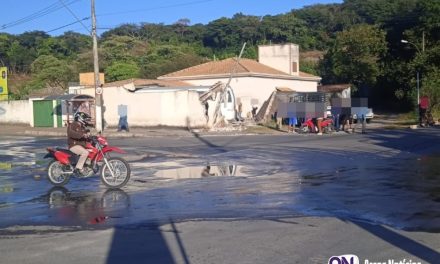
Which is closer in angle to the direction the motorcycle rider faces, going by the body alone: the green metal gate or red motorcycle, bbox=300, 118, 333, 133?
the red motorcycle

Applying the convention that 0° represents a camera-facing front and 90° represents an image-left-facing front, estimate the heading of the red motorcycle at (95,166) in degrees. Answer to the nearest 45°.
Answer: approximately 270°

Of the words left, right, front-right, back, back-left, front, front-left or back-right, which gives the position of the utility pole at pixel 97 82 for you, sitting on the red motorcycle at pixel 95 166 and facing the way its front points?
left

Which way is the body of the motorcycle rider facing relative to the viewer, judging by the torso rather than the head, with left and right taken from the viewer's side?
facing to the right of the viewer

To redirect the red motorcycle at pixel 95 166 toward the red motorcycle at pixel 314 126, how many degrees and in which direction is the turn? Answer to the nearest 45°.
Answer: approximately 45° to its left

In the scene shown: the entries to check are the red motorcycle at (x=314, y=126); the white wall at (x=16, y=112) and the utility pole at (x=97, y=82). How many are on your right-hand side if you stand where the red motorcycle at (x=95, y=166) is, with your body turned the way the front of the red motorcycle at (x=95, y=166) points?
0

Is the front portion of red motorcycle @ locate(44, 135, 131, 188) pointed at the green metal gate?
no

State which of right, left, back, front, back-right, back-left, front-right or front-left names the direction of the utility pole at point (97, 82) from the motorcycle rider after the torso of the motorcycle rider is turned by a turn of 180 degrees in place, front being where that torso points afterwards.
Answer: right

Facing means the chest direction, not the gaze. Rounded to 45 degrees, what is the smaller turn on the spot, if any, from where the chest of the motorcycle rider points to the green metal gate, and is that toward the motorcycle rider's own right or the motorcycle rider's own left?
approximately 90° to the motorcycle rider's own left
